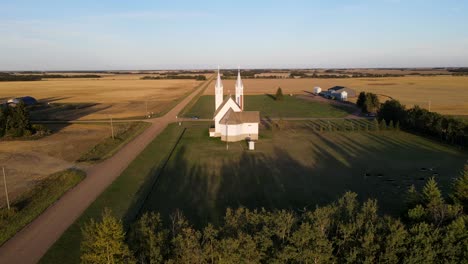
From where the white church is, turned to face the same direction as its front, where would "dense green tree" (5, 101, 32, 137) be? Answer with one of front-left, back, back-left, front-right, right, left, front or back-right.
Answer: left

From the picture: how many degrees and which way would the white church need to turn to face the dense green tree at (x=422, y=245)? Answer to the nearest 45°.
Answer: approximately 180°

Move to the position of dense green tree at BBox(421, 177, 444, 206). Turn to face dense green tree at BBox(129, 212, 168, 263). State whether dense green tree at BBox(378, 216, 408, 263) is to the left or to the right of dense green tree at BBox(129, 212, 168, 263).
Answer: left

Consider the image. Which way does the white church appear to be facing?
away from the camera

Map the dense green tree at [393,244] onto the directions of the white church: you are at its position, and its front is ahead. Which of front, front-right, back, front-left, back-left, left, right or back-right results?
back

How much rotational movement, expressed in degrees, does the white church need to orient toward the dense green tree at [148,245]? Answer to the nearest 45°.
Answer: approximately 180°
